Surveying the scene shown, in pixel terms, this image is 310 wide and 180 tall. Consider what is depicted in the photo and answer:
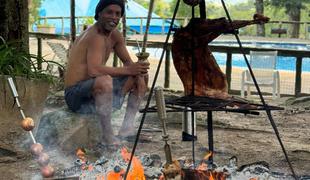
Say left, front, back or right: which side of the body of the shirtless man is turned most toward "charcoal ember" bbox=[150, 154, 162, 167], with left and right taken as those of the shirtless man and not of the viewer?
front

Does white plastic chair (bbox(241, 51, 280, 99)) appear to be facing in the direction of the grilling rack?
yes

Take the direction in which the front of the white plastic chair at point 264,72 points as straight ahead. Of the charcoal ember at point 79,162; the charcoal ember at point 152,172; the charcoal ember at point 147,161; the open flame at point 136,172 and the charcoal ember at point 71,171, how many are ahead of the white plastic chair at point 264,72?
5

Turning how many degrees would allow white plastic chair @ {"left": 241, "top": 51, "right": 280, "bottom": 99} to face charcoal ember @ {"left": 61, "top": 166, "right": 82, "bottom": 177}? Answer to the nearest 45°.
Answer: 0° — it already faces it

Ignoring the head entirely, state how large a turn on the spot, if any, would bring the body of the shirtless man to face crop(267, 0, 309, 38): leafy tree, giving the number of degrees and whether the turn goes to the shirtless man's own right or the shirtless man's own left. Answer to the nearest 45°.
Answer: approximately 135° to the shirtless man's own left

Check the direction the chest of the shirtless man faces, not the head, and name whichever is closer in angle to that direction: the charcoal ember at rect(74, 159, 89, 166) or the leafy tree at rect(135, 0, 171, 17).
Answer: the charcoal ember

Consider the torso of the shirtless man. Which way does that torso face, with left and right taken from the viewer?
facing the viewer and to the right of the viewer

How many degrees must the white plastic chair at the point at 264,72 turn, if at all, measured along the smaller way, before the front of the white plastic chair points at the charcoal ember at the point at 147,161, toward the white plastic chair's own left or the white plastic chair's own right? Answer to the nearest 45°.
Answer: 0° — it already faces it

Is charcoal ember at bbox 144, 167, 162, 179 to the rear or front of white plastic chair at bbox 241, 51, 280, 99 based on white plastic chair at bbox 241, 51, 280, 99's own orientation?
to the front

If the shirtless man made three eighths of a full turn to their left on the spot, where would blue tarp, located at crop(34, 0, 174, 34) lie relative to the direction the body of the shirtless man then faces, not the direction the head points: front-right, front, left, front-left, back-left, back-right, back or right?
front

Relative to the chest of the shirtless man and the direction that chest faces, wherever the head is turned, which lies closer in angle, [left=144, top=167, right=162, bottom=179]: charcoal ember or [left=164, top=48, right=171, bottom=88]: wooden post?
the charcoal ember

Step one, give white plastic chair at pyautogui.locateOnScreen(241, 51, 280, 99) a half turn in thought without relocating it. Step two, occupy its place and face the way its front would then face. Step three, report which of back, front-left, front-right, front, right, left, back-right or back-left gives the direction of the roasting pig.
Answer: back

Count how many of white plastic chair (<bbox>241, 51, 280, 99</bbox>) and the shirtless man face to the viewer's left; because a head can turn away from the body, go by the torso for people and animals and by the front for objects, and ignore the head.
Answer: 0

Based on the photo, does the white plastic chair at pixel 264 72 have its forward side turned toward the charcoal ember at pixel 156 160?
yes

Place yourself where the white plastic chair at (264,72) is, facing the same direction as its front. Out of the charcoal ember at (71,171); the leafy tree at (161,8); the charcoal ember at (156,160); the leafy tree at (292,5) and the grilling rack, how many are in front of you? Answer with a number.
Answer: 3

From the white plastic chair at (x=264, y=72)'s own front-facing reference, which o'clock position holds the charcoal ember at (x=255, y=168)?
The charcoal ember is roughly at 12 o'clock from the white plastic chair.

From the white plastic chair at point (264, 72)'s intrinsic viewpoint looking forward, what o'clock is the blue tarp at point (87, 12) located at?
The blue tarp is roughly at 5 o'clock from the white plastic chair.

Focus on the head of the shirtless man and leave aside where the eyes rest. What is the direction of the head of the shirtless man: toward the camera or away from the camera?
toward the camera

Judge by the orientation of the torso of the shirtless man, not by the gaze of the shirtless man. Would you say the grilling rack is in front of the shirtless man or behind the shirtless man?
in front

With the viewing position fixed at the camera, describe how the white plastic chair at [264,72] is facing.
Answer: facing the viewer
